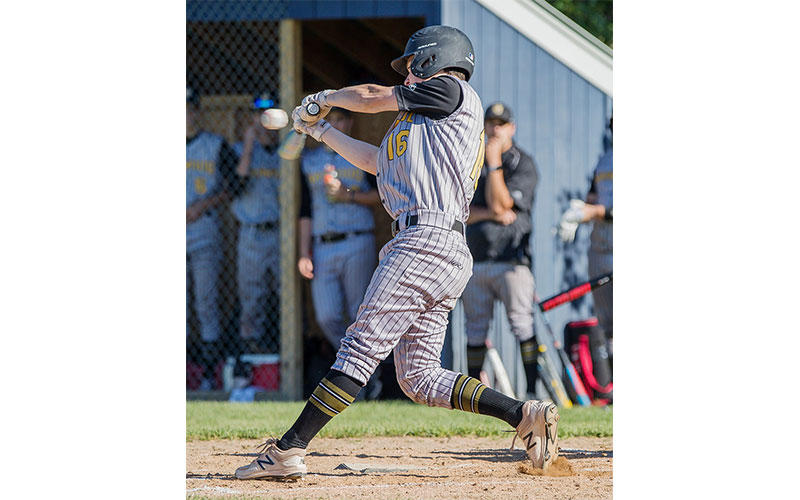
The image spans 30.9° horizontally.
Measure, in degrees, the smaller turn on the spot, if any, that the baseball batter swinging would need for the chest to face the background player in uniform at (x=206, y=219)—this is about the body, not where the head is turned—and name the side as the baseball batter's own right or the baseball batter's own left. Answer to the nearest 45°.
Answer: approximately 90° to the baseball batter's own right

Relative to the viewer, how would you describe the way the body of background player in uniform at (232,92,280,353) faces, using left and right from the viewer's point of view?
facing the viewer

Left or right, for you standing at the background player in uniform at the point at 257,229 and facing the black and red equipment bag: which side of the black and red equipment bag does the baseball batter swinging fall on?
right

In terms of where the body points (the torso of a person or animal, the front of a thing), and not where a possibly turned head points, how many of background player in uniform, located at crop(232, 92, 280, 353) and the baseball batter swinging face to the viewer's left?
1

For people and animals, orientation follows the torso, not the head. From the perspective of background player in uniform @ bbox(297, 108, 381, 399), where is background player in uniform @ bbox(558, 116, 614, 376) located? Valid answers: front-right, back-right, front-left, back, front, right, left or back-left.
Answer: left

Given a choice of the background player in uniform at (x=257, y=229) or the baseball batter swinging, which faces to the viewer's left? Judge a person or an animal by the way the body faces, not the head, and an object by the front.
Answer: the baseball batter swinging

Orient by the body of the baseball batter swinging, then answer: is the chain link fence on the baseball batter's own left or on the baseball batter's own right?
on the baseball batter's own right

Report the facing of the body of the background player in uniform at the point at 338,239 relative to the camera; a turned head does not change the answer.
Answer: toward the camera

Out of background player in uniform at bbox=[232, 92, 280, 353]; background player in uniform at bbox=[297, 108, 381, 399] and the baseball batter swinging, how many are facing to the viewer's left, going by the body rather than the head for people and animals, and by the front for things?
1

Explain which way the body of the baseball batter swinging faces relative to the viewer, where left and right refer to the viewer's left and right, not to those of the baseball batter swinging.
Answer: facing to the left of the viewer

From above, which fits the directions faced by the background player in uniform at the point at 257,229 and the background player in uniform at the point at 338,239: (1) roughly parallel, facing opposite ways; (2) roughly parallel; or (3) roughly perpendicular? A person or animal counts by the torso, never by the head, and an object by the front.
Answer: roughly parallel

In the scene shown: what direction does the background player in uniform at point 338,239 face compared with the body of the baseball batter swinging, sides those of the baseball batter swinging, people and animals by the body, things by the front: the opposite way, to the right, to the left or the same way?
to the left
